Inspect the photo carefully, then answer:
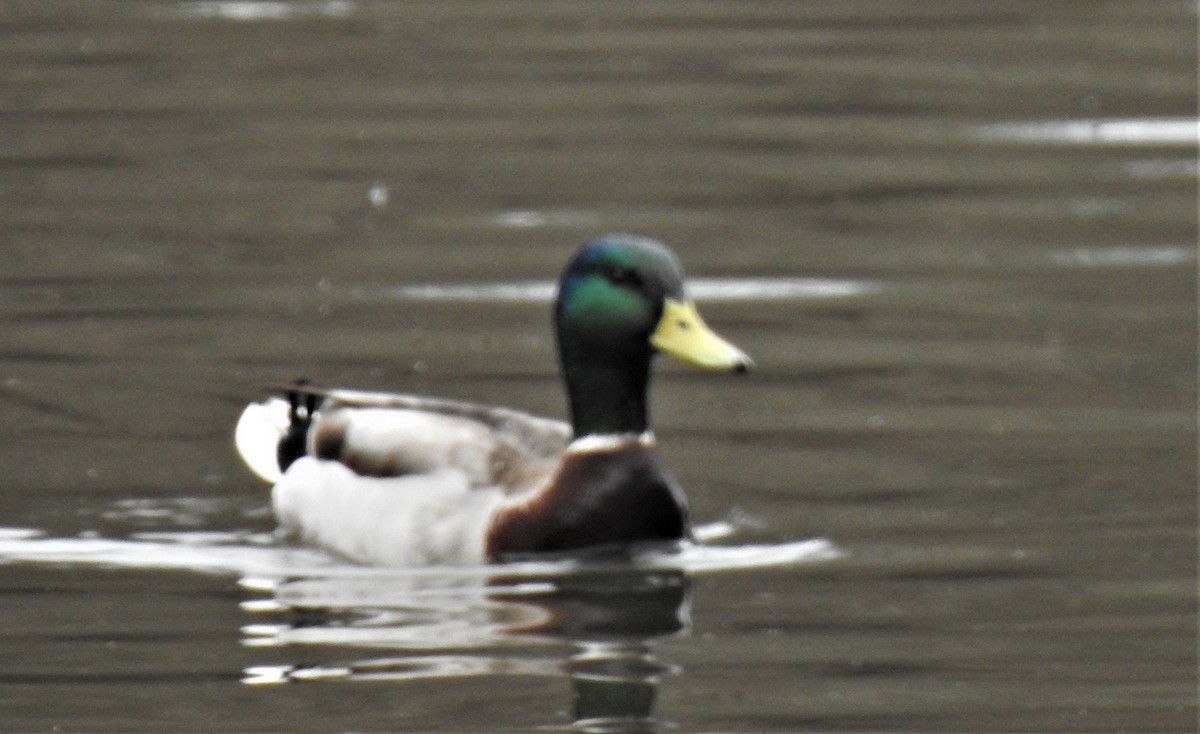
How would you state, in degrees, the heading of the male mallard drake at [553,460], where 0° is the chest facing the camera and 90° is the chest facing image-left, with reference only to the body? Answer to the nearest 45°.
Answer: approximately 270°
